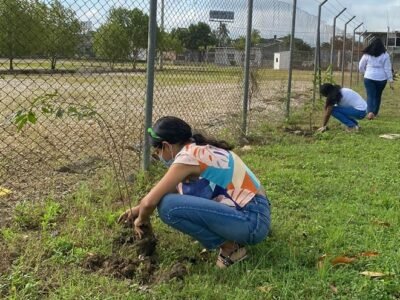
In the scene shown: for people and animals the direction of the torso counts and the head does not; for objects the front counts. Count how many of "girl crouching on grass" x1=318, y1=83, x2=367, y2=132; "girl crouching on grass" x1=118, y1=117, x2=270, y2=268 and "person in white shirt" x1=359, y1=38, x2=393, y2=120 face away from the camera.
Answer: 1

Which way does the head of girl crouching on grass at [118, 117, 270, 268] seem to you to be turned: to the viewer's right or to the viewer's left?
to the viewer's left

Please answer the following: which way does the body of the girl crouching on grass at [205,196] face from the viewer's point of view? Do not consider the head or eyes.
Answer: to the viewer's left

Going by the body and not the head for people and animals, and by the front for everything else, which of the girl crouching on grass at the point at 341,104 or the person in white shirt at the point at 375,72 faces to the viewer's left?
the girl crouching on grass

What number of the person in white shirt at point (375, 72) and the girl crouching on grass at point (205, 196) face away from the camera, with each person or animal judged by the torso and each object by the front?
1

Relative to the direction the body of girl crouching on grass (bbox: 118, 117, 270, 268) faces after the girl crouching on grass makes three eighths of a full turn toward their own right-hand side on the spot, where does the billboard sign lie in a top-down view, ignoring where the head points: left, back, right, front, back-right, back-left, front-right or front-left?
front-left

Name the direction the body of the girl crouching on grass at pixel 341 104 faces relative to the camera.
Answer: to the viewer's left

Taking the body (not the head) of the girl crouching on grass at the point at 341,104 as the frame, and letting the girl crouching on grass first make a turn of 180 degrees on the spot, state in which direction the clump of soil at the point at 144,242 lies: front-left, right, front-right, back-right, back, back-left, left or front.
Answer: right

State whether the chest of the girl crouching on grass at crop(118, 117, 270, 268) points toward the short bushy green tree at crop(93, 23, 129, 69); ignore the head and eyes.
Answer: no

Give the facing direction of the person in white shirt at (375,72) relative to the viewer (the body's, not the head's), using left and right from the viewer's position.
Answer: facing away from the viewer

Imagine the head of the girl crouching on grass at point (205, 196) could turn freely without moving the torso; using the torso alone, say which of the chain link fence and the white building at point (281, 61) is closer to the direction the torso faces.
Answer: the chain link fence

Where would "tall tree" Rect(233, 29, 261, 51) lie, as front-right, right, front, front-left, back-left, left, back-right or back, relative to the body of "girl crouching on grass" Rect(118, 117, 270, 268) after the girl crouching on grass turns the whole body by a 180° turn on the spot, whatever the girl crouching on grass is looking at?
left

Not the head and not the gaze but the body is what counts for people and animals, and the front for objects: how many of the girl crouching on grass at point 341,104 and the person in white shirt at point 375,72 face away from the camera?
1
